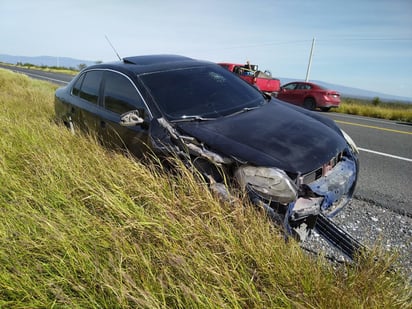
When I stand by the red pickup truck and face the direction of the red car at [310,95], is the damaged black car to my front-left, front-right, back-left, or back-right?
front-right

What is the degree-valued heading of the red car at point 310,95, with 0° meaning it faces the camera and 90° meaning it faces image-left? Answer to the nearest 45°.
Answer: approximately 135°

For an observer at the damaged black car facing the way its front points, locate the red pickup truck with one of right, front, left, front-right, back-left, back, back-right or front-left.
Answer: back-left

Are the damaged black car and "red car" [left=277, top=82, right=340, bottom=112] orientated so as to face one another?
no

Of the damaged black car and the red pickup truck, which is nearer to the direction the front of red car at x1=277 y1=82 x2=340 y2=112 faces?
the red pickup truck

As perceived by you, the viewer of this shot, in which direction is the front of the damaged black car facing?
facing the viewer and to the right of the viewer

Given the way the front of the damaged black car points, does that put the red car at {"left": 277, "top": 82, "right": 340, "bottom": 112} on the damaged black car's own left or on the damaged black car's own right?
on the damaged black car's own left

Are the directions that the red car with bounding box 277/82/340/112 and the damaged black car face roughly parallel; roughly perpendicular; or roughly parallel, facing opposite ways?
roughly parallel, facing opposite ways

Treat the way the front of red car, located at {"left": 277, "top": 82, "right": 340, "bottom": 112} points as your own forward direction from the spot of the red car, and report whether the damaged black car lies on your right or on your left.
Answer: on your left
